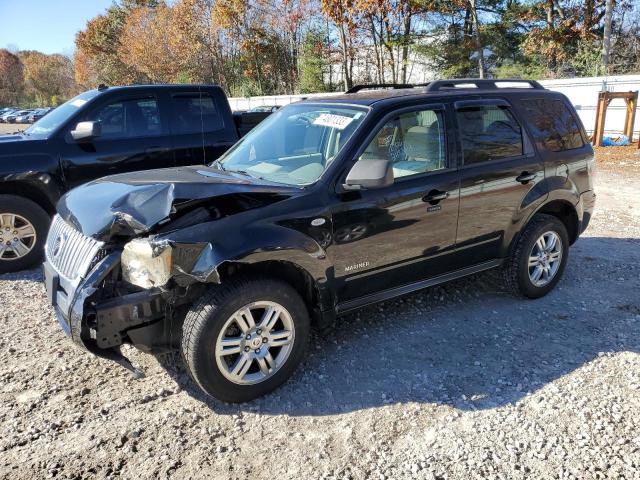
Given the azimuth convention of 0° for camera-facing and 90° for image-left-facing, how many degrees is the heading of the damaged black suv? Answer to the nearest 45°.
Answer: approximately 45°

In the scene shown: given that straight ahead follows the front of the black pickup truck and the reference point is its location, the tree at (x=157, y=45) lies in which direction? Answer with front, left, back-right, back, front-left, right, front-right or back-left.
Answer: right

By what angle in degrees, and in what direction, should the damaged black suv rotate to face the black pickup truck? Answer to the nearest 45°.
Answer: approximately 90° to its right

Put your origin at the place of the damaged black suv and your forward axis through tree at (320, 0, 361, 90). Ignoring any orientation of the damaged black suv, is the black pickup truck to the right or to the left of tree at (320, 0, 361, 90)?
left

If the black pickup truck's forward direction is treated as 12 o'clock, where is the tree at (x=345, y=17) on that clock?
The tree is roughly at 4 o'clock from the black pickup truck.

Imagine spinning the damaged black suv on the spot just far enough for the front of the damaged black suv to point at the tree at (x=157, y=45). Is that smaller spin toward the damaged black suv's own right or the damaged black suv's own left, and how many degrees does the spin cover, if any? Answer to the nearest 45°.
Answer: approximately 135° to the damaged black suv's own right

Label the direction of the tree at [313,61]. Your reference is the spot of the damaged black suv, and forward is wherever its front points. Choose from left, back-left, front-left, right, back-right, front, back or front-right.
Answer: back-right

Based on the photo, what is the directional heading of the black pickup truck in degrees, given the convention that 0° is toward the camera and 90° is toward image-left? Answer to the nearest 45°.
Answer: approximately 90°

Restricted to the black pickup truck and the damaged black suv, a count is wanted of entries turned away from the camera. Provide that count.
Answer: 0

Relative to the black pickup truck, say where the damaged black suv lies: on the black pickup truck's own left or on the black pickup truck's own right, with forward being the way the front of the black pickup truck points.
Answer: on the black pickup truck's own left
